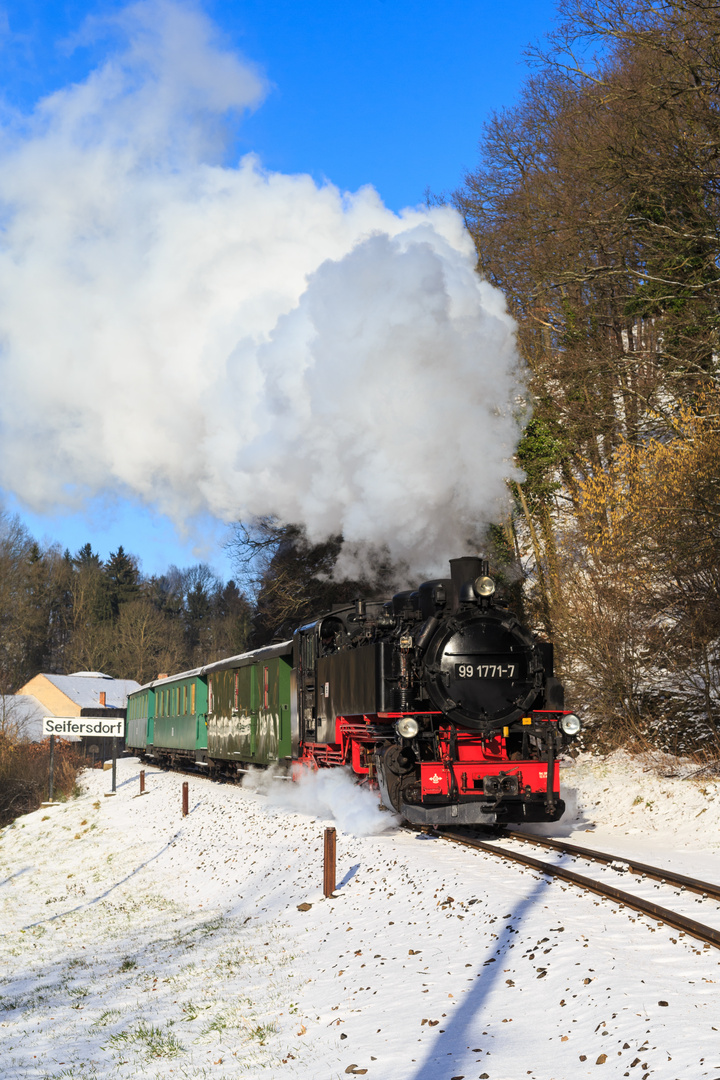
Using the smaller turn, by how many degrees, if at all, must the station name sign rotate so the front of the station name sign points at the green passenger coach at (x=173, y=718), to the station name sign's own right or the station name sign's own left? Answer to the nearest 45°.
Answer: approximately 180°

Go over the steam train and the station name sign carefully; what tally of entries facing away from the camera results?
0

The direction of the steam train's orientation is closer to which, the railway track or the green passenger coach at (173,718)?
the railway track

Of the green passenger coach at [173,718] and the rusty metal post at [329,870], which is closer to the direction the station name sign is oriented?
the rusty metal post

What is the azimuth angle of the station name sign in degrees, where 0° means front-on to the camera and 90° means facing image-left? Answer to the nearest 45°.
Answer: approximately 0°

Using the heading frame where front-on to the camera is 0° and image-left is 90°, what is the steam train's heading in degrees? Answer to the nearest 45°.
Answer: approximately 315°
